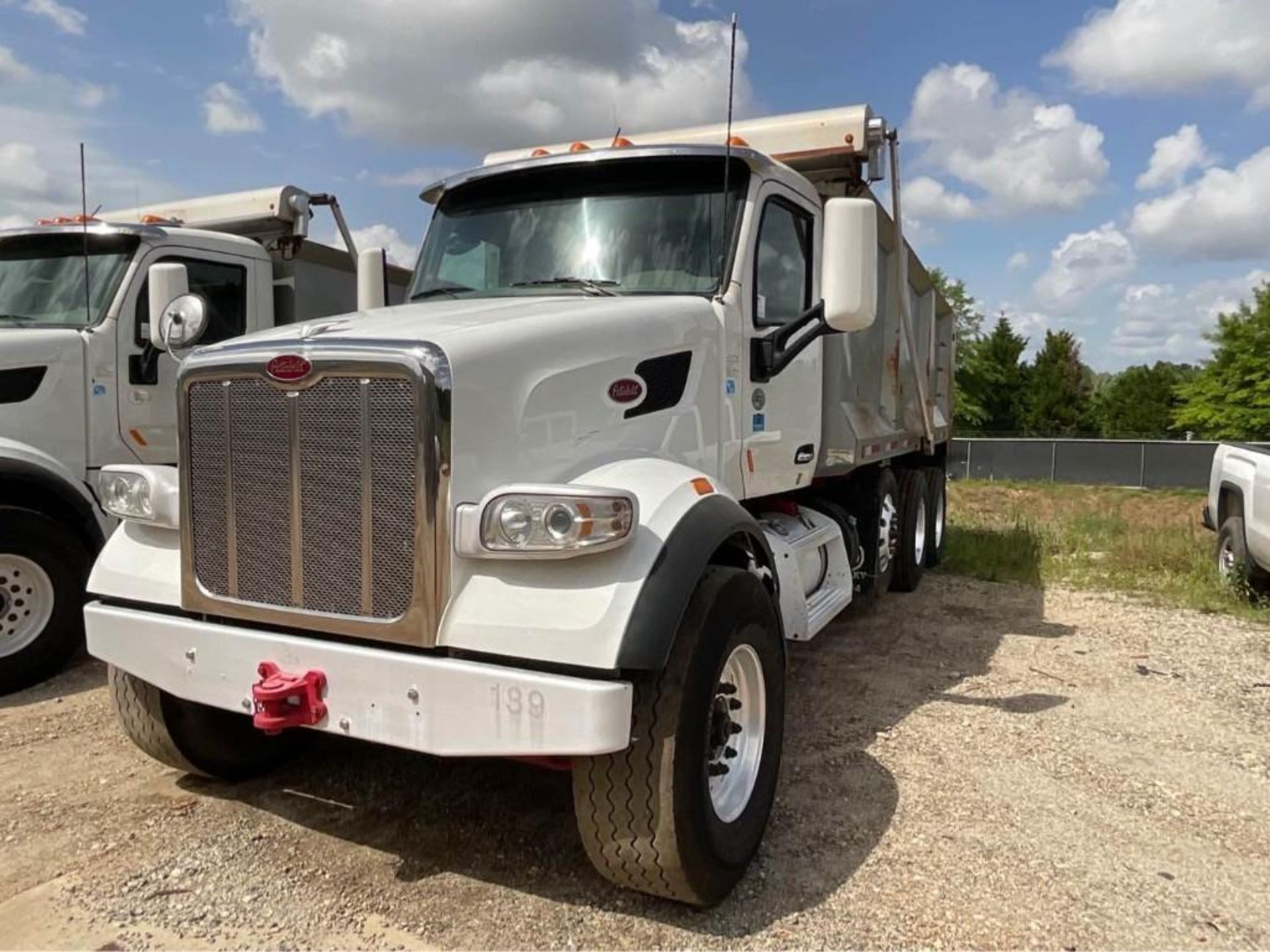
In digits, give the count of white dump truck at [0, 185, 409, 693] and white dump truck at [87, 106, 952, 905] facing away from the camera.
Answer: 0

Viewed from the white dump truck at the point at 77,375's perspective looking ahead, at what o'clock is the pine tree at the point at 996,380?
The pine tree is roughly at 6 o'clock from the white dump truck.

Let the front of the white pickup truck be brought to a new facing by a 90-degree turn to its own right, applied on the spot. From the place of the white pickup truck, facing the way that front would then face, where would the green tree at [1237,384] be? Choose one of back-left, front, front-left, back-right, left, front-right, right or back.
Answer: back-right

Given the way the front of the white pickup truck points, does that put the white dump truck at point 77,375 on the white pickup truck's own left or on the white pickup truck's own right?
on the white pickup truck's own right

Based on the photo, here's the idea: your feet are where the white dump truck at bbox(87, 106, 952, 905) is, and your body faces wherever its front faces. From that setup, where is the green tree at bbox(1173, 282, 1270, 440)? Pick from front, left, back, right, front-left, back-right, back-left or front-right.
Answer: back

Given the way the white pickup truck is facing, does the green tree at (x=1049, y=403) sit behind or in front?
behind

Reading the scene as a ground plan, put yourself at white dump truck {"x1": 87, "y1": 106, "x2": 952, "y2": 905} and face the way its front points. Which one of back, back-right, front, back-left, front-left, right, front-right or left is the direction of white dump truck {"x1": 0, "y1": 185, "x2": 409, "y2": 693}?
right

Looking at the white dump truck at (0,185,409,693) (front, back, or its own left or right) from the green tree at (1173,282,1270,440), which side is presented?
back

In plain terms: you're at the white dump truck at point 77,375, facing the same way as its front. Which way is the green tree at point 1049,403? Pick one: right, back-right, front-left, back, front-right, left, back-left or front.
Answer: back

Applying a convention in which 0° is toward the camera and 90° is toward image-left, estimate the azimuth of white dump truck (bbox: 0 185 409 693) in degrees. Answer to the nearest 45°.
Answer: approximately 45°

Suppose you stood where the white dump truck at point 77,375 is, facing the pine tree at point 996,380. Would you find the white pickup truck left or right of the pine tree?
right
